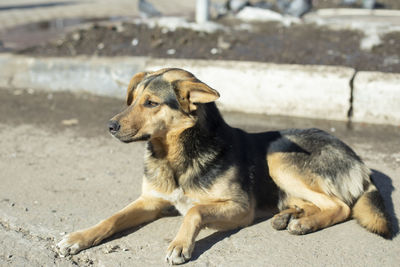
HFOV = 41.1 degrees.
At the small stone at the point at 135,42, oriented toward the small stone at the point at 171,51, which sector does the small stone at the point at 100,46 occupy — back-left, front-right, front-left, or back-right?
back-right

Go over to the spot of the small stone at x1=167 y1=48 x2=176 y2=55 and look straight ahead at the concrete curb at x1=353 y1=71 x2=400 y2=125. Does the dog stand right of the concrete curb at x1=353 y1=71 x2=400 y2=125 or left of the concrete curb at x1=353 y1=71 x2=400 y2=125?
right

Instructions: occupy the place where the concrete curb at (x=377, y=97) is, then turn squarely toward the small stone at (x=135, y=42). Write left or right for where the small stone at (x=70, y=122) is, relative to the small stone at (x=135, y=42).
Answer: left

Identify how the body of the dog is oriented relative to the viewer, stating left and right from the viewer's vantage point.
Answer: facing the viewer and to the left of the viewer

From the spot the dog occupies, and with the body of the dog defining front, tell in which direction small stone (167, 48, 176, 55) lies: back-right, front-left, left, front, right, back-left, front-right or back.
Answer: back-right

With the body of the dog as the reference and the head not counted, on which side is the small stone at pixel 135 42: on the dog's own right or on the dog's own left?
on the dog's own right

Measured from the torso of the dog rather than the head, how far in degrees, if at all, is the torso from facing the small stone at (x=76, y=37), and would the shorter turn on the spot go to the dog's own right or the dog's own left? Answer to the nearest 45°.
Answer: approximately 90° to the dog's own right

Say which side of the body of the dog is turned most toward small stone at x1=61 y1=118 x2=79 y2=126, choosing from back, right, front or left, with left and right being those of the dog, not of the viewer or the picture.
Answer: right

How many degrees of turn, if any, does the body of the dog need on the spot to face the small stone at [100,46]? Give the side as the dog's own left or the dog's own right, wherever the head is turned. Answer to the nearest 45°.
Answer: approximately 90° to the dog's own right

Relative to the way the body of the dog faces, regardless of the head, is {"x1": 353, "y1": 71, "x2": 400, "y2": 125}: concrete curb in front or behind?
behind
